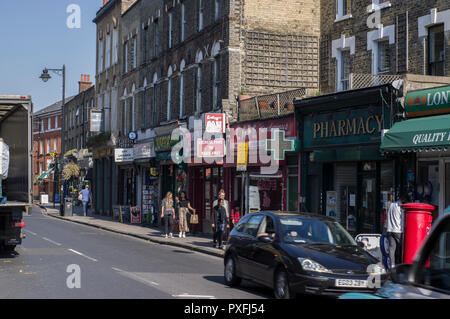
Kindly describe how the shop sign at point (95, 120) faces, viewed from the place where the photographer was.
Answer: facing the viewer

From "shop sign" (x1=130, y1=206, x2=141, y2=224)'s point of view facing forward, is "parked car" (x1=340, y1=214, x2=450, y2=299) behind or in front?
in front

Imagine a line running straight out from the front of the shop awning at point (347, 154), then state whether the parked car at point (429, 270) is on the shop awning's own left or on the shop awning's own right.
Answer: on the shop awning's own left

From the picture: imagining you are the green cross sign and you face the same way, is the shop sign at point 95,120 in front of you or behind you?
behind

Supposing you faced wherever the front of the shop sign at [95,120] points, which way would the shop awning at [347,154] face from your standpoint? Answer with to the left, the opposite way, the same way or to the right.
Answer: to the right

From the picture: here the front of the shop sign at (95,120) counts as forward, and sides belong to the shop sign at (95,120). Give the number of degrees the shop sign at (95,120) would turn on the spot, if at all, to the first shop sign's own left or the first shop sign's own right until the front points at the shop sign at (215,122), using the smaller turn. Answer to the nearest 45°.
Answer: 0° — it already faces it

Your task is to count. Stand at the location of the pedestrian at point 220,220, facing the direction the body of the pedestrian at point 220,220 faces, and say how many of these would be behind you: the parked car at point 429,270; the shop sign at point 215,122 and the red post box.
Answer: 1

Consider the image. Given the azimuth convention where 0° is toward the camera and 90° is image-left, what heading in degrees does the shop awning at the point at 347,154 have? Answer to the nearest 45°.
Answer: approximately 45°

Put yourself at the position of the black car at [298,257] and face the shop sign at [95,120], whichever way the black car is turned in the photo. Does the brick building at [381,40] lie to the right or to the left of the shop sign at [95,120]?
right

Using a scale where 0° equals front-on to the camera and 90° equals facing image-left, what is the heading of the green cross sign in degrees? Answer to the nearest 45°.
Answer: approximately 0°
